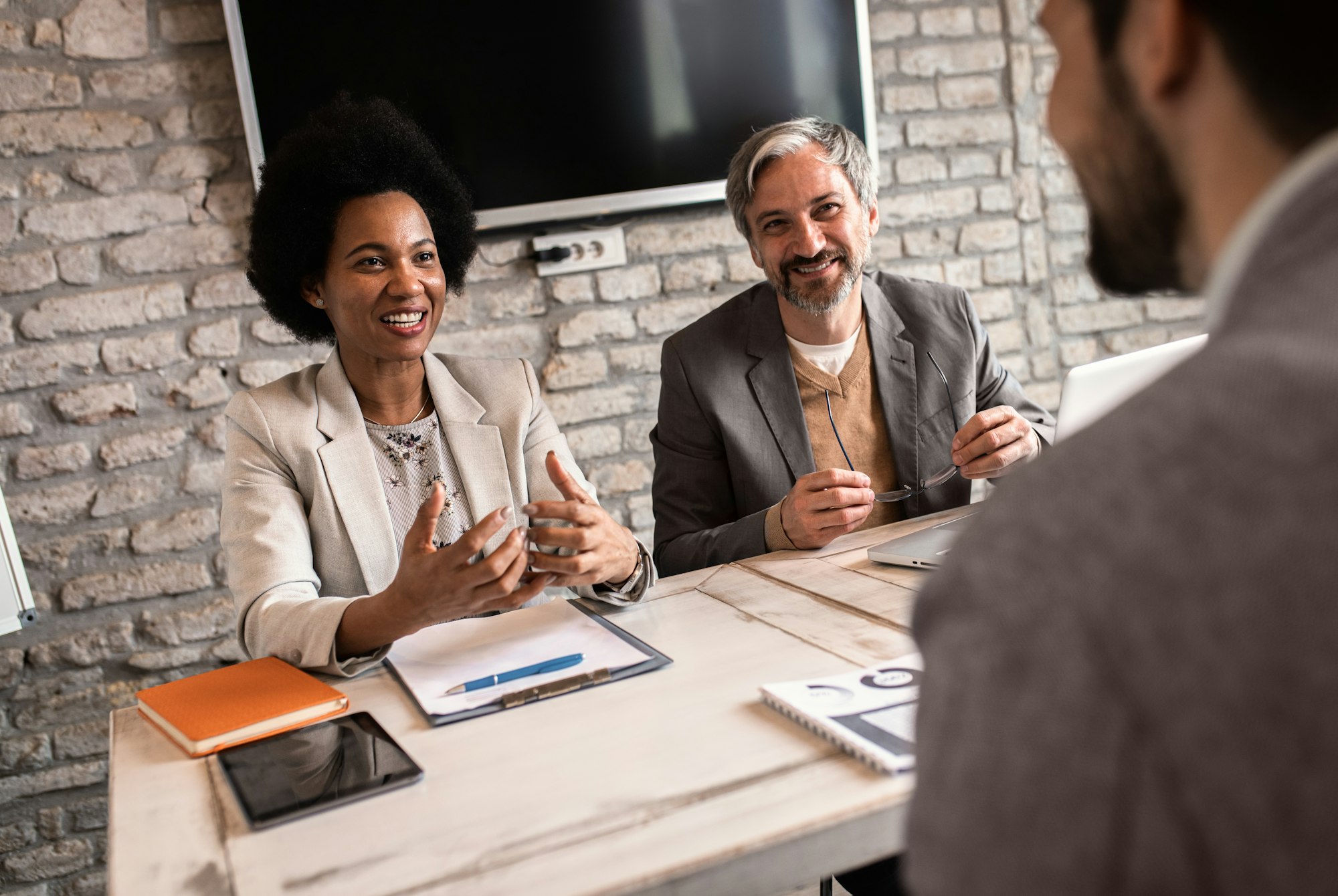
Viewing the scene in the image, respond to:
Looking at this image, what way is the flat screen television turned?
toward the camera

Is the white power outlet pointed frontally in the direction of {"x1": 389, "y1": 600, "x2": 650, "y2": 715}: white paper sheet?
yes

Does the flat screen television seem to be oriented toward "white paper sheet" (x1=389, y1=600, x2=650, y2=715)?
yes

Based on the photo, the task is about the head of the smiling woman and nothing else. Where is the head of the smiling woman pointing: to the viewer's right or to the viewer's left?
to the viewer's right

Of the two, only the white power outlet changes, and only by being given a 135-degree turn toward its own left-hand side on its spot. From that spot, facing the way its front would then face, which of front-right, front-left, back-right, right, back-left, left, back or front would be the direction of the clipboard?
back-right

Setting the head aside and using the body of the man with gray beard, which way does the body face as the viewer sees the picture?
toward the camera

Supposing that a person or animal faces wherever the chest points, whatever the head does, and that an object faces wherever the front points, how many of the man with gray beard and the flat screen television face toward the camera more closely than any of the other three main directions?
2

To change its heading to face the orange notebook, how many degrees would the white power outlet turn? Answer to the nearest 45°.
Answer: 0° — it already faces it

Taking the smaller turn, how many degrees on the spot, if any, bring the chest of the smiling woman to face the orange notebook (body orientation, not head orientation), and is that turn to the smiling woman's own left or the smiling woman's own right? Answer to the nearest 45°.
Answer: approximately 45° to the smiling woman's own right

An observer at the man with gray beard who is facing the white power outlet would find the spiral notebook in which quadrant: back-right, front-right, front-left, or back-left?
back-left

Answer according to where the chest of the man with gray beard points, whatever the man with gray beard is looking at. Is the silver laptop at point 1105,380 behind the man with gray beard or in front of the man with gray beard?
in front

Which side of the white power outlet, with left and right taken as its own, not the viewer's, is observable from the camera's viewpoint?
front

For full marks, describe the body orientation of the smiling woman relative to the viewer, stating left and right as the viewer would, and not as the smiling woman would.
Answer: facing the viewer and to the right of the viewer
